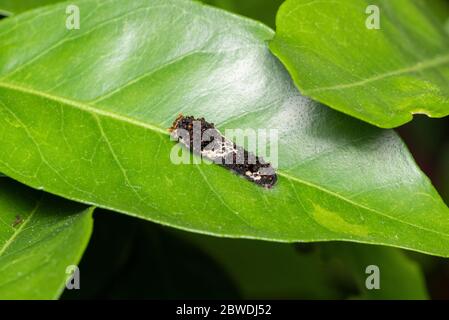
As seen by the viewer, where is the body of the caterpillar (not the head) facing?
to the viewer's left

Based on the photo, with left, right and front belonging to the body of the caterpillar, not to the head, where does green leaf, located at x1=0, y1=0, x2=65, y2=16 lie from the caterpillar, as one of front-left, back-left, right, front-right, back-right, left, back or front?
front
